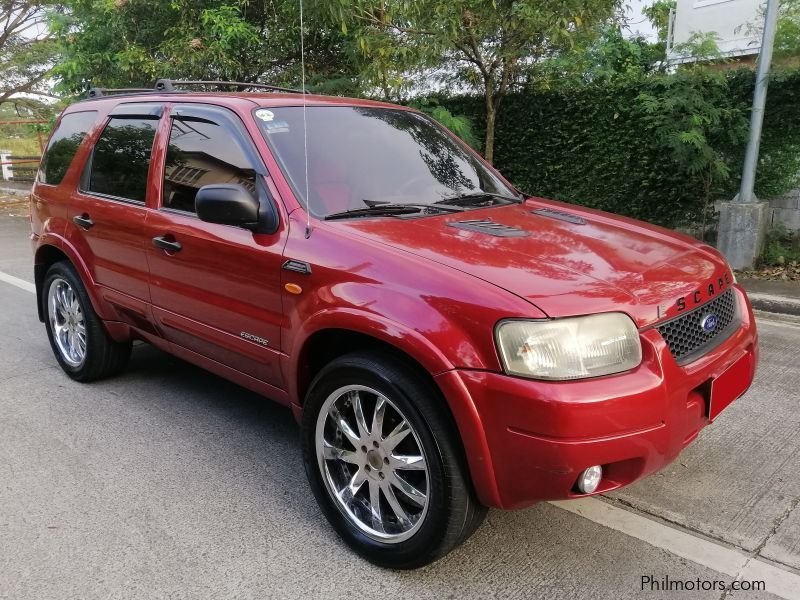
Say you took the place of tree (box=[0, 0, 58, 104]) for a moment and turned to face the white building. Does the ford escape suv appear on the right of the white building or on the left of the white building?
right

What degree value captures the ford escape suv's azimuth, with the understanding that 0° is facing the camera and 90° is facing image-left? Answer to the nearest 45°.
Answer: approximately 315°

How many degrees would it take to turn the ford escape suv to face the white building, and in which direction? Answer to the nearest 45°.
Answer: approximately 90° to its left

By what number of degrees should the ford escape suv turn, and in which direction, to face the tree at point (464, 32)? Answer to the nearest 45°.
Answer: approximately 135° to its left

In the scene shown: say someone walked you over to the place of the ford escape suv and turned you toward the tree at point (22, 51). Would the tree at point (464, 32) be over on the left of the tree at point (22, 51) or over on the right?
right

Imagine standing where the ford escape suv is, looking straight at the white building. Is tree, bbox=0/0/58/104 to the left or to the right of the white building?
left

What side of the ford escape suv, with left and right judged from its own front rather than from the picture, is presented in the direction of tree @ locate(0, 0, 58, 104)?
back

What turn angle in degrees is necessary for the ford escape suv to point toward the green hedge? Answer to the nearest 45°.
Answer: approximately 90° to its left
